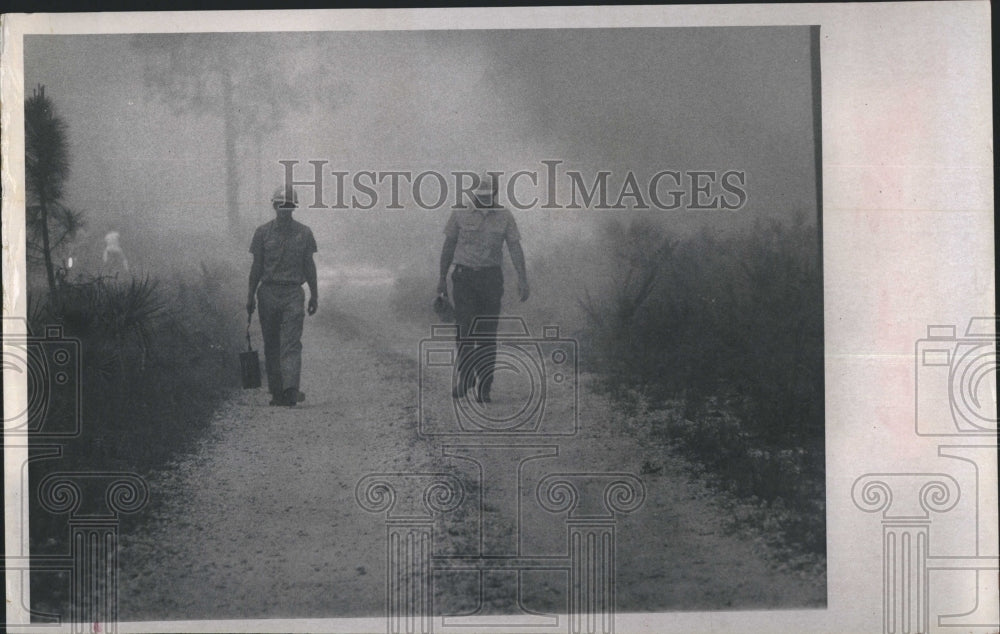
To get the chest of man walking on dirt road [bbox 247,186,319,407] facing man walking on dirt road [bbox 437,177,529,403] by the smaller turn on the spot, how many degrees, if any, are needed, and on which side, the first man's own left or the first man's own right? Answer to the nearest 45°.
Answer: approximately 90° to the first man's own left

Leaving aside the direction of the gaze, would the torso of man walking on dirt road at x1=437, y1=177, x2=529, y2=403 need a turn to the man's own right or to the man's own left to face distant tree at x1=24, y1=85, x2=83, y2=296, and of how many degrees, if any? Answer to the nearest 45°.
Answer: approximately 90° to the man's own right

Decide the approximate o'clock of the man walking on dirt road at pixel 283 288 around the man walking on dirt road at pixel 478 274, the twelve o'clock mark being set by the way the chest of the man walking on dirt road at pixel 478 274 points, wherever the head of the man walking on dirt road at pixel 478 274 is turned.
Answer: the man walking on dirt road at pixel 283 288 is roughly at 3 o'clock from the man walking on dirt road at pixel 478 274.

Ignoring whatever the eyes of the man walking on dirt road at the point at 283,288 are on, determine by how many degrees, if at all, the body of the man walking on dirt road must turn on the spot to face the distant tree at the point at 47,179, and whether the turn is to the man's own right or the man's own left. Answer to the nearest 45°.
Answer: approximately 90° to the man's own right

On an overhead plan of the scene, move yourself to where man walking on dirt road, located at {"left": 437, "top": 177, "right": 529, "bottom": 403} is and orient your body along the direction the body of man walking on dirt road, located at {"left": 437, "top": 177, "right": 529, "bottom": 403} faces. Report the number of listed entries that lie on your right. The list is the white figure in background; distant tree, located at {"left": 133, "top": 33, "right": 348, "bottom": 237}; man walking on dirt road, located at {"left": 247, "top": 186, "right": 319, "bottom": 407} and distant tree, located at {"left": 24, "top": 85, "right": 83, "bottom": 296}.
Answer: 4

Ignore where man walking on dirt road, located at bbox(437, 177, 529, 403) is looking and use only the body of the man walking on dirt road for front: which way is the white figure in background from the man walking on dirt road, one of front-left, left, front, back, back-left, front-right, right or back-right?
right

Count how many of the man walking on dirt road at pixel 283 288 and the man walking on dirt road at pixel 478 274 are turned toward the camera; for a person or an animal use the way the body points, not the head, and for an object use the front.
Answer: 2

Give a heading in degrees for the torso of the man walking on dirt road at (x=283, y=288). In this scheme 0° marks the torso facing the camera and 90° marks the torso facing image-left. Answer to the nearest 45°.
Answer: approximately 0°
